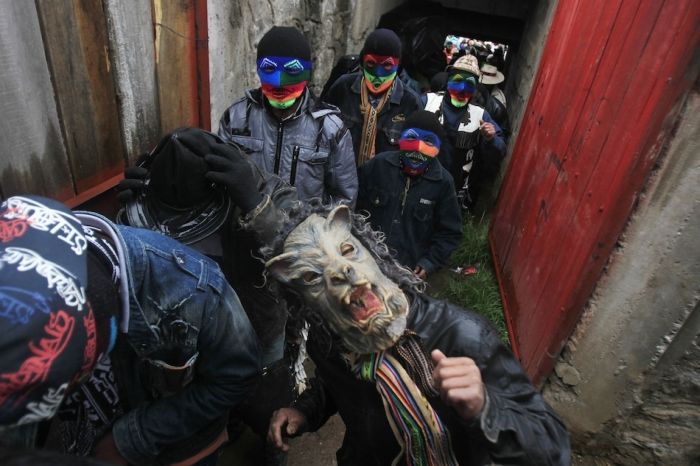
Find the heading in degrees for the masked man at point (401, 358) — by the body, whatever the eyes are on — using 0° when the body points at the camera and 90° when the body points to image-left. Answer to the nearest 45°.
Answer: approximately 0°

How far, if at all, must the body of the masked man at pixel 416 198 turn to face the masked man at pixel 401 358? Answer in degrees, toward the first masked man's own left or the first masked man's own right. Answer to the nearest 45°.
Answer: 0° — they already face them

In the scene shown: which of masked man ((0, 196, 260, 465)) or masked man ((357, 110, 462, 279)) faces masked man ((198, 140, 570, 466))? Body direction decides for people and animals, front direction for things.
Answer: masked man ((357, 110, 462, 279))

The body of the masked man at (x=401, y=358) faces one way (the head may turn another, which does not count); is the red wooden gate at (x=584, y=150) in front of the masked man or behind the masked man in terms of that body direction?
behind

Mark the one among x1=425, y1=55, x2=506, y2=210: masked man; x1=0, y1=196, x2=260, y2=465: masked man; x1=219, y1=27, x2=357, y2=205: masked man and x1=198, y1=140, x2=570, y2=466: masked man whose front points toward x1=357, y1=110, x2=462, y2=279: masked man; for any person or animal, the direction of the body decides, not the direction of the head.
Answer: x1=425, y1=55, x2=506, y2=210: masked man

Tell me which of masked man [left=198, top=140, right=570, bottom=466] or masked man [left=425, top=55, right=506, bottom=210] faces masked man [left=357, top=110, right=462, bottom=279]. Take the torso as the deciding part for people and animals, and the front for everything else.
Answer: masked man [left=425, top=55, right=506, bottom=210]

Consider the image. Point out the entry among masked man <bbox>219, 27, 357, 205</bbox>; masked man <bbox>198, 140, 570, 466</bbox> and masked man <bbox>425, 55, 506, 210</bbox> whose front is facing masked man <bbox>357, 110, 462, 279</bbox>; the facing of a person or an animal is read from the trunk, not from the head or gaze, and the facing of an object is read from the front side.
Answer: masked man <bbox>425, 55, 506, 210</bbox>

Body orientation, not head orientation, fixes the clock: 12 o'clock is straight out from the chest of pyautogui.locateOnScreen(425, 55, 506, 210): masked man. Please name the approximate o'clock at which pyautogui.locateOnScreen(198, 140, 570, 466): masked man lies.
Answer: pyautogui.locateOnScreen(198, 140, 570, 466): masked man is roughly at 12 o'clock from pyautogui.locateOnScreen(425, 55, 506, 210): masked man.

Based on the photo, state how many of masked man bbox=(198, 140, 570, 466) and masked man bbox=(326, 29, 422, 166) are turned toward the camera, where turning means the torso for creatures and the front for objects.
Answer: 2
